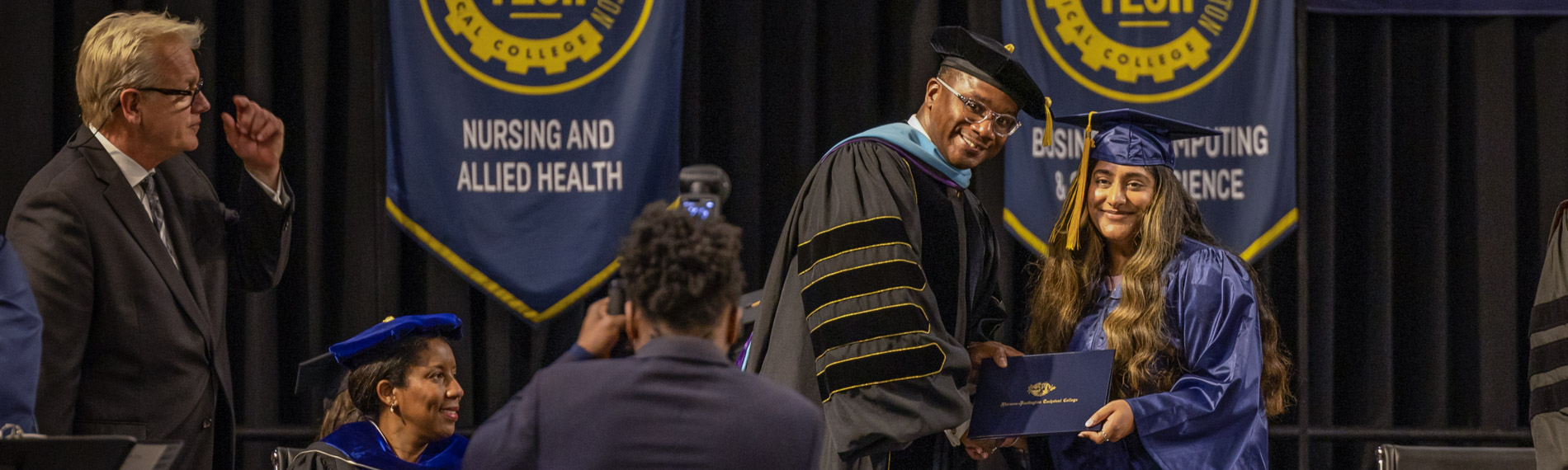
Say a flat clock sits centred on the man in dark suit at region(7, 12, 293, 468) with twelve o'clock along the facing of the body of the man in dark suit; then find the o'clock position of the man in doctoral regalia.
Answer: The man in doctoral regalia is roughly at 11 o'clock from the man in dark suit.

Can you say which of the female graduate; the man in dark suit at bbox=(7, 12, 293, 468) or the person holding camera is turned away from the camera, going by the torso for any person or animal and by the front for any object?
the person holding camera

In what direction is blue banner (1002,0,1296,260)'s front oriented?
toward the camera

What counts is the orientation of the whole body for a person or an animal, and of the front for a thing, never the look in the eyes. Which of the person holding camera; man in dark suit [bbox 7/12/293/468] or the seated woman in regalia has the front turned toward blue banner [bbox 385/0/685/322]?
the person holding camera

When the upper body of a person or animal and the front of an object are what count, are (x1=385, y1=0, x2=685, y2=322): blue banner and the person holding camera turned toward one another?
yes

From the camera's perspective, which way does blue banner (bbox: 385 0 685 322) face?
toward the camera

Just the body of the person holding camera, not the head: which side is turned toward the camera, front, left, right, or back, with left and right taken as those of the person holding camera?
back

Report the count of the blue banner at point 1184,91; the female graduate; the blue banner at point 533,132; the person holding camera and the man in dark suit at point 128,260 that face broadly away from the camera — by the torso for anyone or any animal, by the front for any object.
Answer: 1

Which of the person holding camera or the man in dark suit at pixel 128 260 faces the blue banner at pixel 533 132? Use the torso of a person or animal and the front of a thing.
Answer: the person holding camera

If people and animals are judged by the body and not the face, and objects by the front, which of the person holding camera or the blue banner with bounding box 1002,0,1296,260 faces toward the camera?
the blue banner
